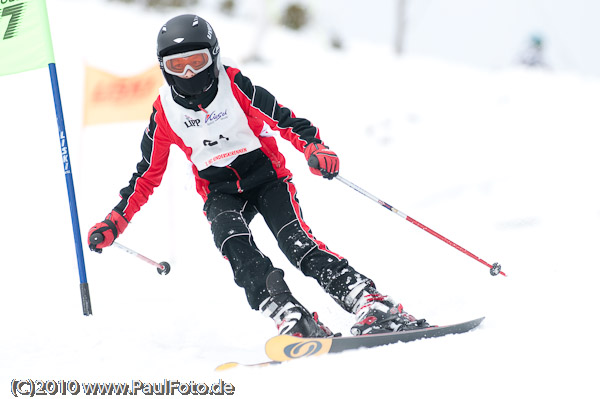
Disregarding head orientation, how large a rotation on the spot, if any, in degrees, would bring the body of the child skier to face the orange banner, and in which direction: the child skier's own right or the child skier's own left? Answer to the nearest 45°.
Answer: approximately 135° to the child skier's own right

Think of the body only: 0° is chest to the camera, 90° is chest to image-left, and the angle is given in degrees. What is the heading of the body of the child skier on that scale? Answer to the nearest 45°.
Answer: approximately 0°

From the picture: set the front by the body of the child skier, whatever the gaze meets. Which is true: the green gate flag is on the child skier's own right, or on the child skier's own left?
on the child skier's own right
